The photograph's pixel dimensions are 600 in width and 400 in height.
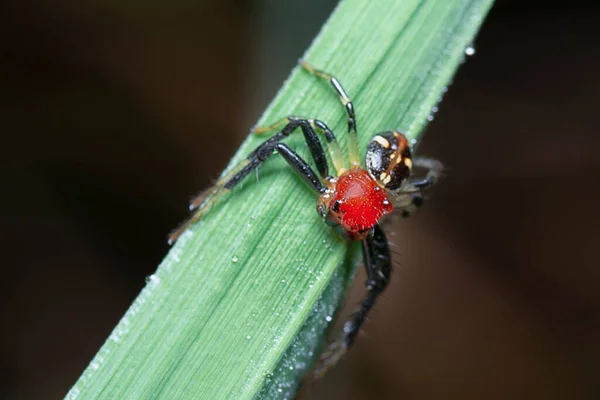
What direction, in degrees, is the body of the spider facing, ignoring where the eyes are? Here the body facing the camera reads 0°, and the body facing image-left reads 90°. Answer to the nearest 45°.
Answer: approximately 45°
